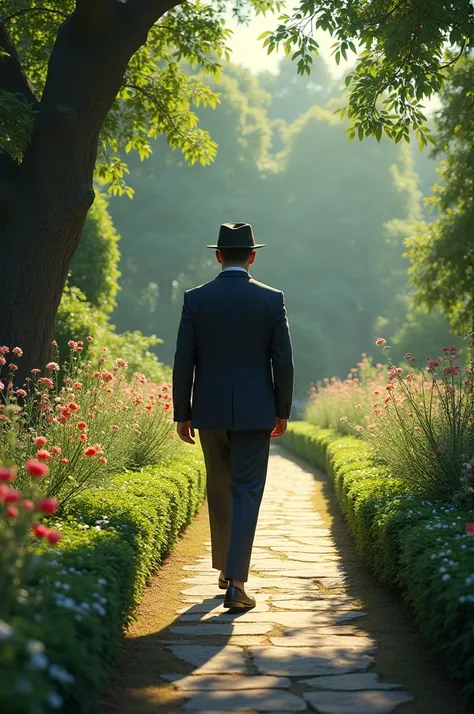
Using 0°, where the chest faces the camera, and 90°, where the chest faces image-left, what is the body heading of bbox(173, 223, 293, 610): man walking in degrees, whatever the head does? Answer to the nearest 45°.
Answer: approximately 180°

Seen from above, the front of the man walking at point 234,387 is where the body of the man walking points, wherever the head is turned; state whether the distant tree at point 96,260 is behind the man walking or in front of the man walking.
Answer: in front

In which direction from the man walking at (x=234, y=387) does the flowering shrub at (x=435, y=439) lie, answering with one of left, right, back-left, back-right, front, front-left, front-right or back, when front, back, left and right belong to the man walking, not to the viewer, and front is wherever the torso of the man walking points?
front-right

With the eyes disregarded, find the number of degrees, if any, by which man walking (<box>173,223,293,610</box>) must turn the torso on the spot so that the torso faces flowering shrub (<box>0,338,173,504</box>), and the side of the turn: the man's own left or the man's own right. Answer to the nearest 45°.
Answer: approximately 45° to the man's own left

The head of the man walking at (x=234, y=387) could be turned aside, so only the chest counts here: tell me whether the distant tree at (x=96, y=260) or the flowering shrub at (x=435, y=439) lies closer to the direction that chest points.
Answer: the distant tree

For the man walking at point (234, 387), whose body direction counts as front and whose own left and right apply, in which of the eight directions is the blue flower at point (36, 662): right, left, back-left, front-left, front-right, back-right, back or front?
back

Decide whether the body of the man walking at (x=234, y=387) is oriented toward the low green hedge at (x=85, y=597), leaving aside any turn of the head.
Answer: no

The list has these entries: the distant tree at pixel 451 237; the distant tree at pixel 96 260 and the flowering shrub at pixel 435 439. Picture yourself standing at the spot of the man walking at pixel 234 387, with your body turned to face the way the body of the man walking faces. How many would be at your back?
0

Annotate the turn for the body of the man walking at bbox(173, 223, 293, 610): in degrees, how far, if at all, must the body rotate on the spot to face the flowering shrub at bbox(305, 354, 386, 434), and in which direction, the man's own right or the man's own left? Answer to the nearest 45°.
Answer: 0° — they already face it

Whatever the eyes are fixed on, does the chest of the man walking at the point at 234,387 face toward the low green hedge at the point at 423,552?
no

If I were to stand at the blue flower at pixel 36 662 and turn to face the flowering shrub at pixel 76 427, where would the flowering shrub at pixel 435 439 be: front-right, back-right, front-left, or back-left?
front-right
